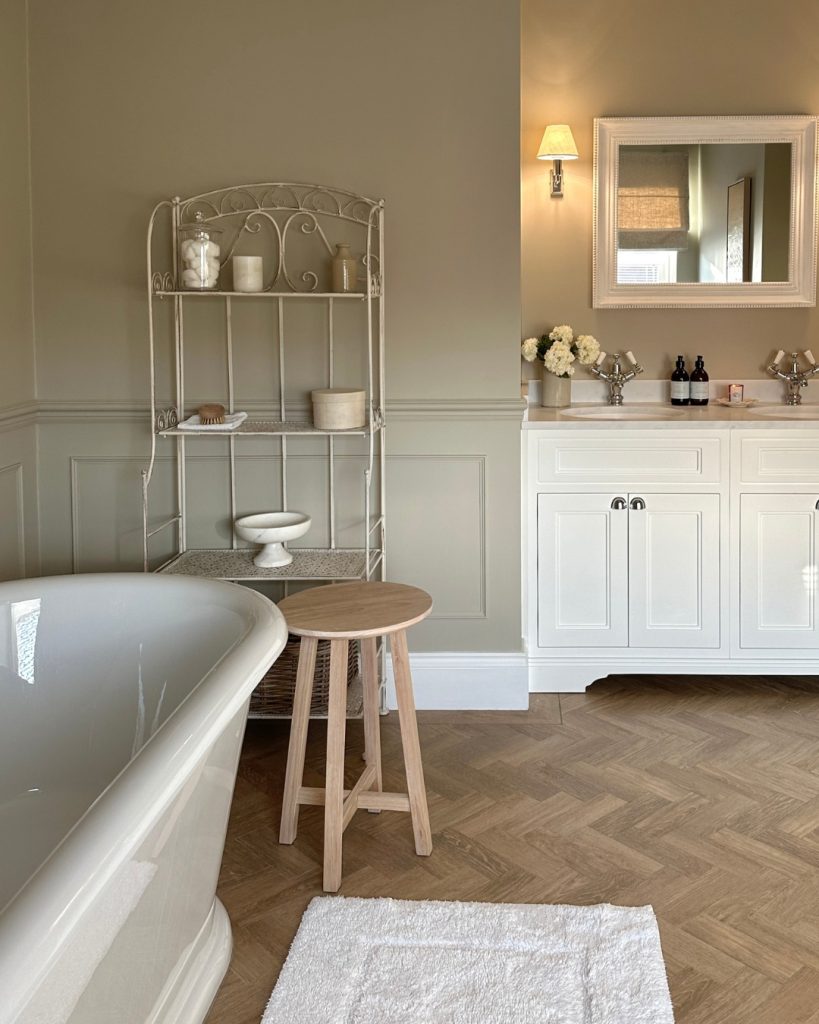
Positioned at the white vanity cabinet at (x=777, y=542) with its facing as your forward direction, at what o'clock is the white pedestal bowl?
The white pedestal bowl is roughly at 2 o'clock from the white vanity cabinet.

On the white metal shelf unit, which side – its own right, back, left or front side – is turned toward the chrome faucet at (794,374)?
left

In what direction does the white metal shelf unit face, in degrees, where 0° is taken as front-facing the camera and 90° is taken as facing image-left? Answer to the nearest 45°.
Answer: approximately 0°

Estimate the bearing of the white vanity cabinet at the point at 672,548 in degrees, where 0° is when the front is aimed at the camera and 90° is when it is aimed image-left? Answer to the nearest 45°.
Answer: approximately 0°
